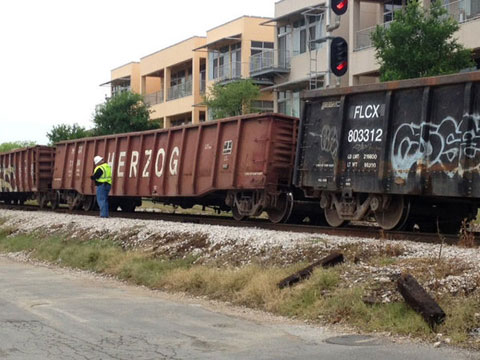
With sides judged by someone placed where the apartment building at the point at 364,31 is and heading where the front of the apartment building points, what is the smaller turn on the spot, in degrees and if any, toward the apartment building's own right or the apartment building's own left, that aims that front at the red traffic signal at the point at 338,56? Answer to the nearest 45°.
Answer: approximately 45° to the apartment building's own left

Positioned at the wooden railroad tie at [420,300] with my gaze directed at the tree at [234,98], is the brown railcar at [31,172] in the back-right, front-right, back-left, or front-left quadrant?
front-left

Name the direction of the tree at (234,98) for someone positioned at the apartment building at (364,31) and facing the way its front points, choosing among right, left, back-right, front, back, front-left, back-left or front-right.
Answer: front-right

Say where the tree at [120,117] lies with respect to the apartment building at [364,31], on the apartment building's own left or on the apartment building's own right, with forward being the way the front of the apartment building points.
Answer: on the apartment building's own right

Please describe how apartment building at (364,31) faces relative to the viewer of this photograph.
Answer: facing the viewer and to the left of the viewer

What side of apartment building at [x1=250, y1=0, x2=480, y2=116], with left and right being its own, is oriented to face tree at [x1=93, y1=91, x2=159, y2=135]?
right

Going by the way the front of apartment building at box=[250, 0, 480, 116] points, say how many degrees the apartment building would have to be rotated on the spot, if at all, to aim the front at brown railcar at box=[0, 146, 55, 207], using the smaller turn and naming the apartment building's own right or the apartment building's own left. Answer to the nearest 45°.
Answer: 0° — it already faces it
